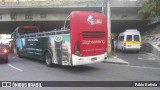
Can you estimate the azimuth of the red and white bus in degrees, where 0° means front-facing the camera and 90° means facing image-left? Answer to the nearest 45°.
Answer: approximately 135°

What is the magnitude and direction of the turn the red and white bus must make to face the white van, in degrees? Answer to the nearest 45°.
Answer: approximately 90° to its right
